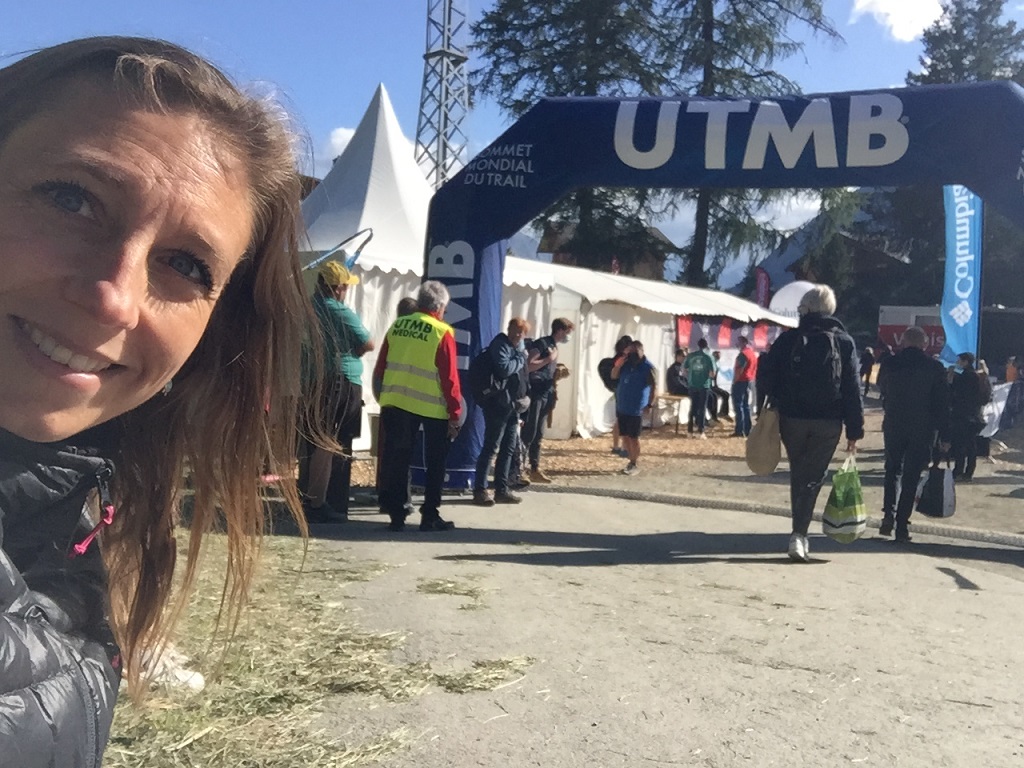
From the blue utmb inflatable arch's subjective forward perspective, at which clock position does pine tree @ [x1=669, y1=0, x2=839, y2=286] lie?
The pine tree is roughly at 6 o'clock from the blue utmb inflatable arch.

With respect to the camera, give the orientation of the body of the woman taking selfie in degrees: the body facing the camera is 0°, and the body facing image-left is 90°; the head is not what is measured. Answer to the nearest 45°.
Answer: approximately 0°

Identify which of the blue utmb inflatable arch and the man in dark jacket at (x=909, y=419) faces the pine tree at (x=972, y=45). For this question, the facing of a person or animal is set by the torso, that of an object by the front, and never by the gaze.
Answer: the man in dark jacket

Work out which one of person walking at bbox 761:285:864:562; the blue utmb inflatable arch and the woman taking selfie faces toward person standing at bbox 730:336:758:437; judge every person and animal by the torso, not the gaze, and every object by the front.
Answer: person walking at bbox 761:285:864:562

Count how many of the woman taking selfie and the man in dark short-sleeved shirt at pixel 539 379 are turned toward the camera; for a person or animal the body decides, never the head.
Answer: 1

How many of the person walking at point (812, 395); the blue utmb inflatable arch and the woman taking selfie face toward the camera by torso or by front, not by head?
2

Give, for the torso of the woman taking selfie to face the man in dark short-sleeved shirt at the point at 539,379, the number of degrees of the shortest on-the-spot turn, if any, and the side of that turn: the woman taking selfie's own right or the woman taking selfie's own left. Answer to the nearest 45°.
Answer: approximately 135° to the woman taking selfie's own left

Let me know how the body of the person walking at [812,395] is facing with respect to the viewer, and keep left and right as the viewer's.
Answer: facing away from the viewer
